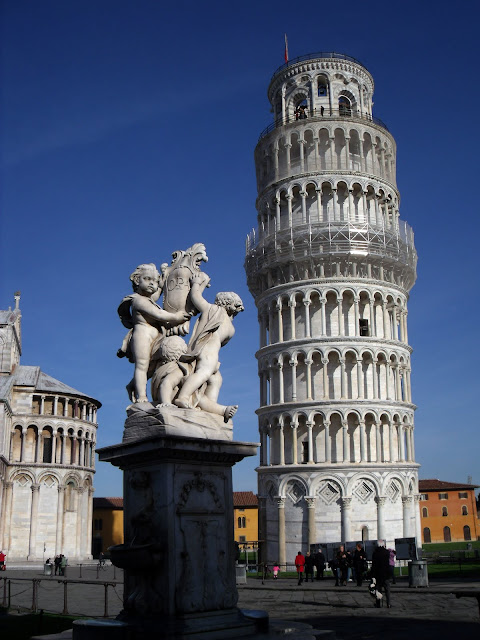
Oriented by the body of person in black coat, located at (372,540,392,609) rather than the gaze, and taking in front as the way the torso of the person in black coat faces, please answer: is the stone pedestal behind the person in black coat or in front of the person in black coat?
behind

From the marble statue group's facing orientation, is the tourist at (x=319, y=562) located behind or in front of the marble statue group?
behind

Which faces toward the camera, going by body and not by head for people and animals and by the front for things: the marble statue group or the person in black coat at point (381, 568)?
the marble statue group

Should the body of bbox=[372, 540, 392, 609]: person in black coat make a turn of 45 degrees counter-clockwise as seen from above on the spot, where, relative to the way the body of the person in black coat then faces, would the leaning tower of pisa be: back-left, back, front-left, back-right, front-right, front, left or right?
front-right

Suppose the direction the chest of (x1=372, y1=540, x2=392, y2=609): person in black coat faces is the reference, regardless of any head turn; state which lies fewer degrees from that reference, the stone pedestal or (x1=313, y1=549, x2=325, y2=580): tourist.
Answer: the tourist

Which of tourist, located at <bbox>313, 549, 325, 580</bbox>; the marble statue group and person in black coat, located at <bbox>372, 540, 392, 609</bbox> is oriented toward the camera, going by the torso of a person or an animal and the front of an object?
the marble statue group

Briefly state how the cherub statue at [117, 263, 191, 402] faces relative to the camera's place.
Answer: facing the viewer and to the right of the viewer

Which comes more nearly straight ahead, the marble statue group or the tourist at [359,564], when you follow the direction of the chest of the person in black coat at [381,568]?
the tourist

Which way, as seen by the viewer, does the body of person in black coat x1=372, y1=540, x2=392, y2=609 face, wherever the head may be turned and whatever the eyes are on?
away from the camera

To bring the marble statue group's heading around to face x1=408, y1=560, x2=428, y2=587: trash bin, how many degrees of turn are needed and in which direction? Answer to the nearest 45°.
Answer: approximately 135° to its left

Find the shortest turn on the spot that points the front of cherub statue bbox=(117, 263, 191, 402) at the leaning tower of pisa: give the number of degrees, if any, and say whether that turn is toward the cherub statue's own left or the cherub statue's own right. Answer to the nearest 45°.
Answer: approximately 135° to the cherub statue's own left

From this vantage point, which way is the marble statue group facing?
toward the camera
